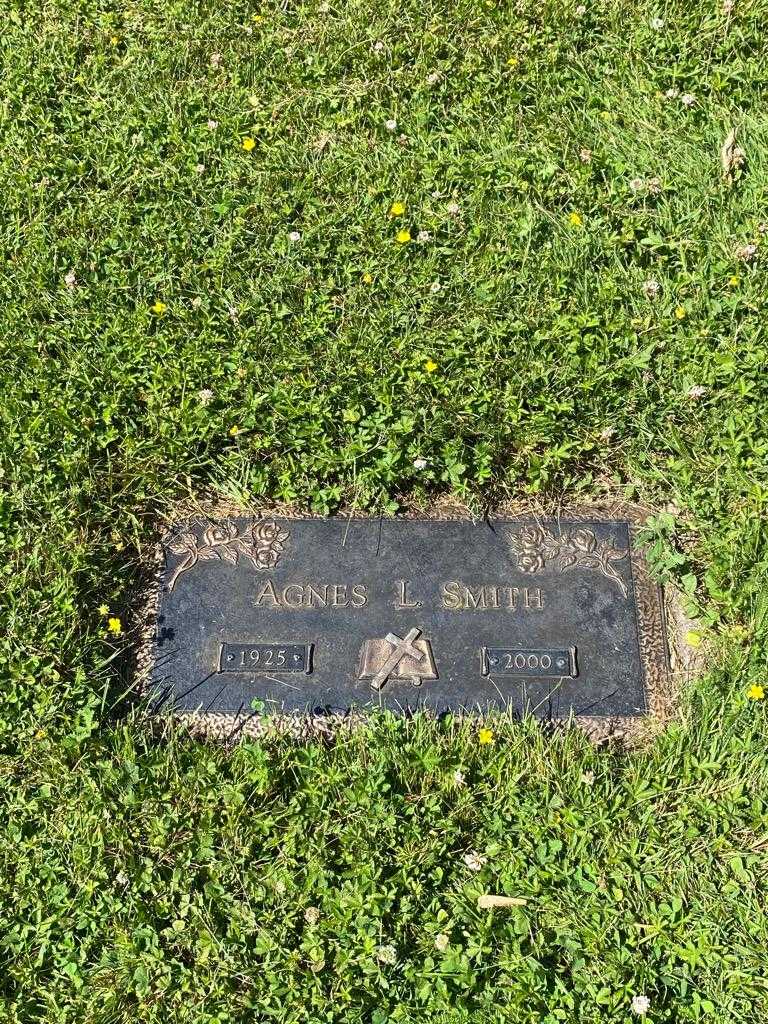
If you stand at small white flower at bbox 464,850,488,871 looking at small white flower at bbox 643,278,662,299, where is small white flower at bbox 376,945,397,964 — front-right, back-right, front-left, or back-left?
back-left

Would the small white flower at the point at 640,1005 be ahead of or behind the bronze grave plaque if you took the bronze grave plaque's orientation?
ahead

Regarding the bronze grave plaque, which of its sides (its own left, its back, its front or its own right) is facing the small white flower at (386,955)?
front

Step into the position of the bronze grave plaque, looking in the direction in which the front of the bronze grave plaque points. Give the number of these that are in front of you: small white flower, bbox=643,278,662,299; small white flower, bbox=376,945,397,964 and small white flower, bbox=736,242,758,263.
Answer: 1

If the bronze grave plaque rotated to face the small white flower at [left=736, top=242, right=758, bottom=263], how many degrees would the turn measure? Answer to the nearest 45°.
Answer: approximately 135° to its left

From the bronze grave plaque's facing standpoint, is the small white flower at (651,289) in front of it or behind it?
behind

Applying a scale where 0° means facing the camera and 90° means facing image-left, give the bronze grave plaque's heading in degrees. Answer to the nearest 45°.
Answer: approximately 0°

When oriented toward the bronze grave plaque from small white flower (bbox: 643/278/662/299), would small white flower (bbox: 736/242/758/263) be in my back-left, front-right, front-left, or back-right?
back-left

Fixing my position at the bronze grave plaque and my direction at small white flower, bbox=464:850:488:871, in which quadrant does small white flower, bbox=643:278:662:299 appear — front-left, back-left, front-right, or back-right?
back-left
